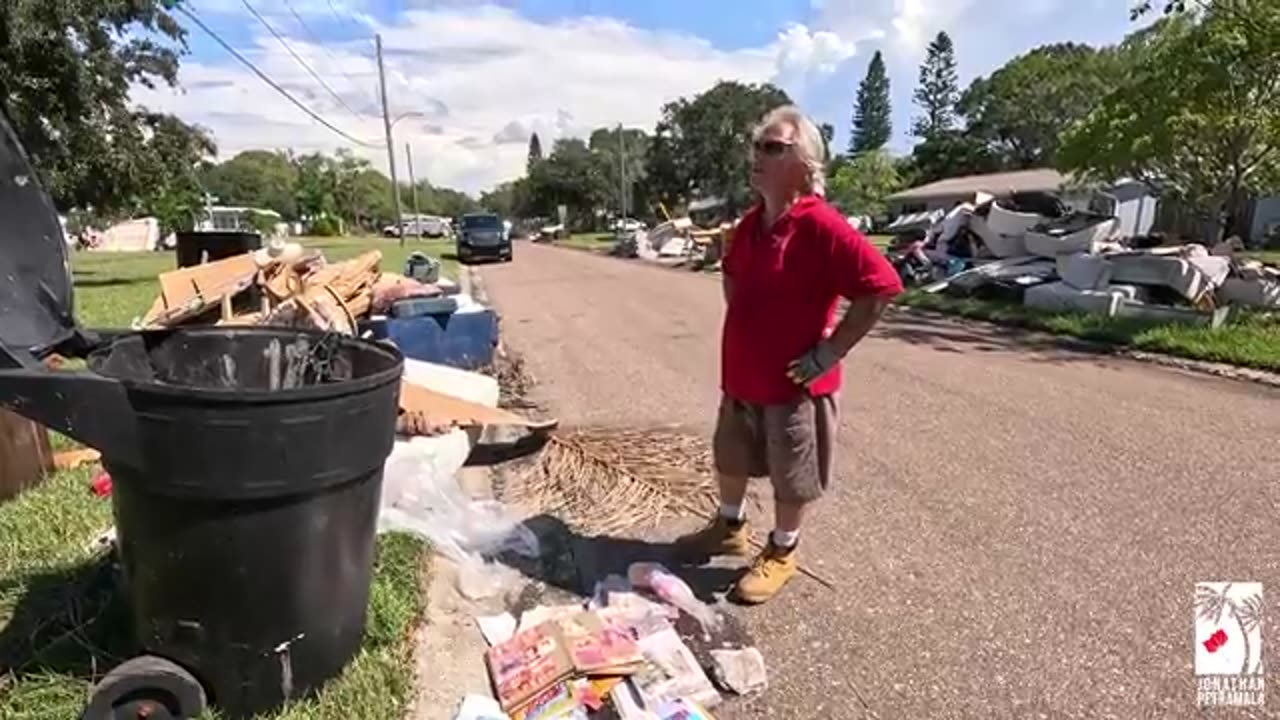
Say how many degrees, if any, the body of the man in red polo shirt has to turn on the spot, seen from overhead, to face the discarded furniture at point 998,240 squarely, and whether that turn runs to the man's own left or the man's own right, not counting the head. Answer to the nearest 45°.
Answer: approximately 135° to the man's own right

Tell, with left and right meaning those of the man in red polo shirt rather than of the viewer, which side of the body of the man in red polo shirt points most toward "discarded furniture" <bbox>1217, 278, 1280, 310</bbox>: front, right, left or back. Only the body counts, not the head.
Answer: back

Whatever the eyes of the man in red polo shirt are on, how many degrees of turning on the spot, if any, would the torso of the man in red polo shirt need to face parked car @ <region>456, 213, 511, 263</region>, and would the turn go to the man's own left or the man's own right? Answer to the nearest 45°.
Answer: approximately 90° to the man's own right

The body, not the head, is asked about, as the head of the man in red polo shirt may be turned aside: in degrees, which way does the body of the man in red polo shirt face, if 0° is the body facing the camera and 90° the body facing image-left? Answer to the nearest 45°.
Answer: approximately 45°

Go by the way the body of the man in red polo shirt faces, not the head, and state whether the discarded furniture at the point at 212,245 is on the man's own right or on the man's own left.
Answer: on the man's own right

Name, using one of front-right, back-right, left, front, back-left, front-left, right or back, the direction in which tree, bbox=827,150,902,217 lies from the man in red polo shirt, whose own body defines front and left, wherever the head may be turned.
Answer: back-right

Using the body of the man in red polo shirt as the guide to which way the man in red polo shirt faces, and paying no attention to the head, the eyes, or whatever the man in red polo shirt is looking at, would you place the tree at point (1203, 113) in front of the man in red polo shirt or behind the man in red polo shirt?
behind

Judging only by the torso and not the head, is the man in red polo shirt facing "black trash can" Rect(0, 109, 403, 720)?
yes

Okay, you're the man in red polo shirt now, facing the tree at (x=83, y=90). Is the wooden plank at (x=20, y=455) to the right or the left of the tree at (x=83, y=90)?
left

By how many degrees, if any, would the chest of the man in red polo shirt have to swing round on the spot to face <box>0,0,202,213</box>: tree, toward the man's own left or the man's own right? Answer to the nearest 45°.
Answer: approximately 90° to the man's own right

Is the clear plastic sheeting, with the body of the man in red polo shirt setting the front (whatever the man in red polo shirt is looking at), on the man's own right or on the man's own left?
on the man's own right
